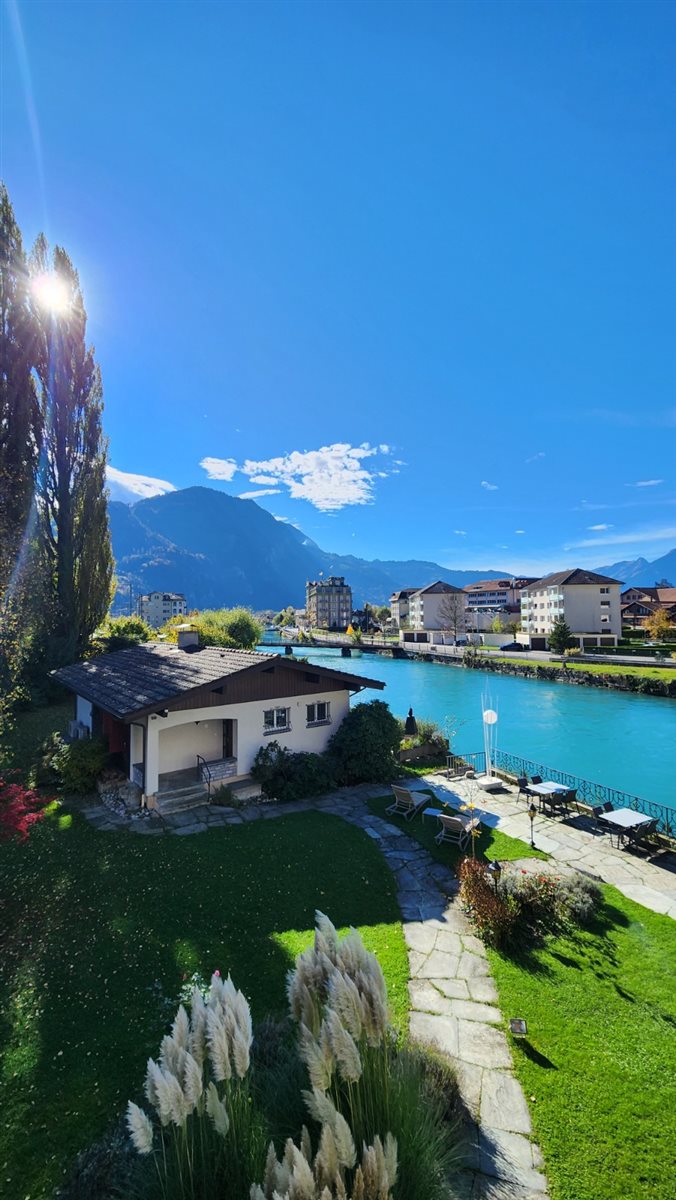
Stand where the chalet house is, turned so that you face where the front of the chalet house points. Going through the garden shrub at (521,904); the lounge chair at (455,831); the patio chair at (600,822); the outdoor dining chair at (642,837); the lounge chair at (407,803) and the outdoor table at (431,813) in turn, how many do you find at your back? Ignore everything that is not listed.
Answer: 0

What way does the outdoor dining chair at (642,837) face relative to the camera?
to the viewer's left

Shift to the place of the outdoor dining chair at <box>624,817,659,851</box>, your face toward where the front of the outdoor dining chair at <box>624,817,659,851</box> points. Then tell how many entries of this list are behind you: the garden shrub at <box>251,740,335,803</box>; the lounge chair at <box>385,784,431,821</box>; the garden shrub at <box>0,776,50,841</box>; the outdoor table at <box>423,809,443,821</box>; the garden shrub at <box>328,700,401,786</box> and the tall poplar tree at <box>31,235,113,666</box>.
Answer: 0

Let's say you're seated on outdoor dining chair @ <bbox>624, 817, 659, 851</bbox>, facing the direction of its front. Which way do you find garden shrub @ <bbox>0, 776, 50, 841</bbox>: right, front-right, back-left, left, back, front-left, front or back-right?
front-left

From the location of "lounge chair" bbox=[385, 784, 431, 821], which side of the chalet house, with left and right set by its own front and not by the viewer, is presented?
front

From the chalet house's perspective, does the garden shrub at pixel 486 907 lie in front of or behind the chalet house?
in front

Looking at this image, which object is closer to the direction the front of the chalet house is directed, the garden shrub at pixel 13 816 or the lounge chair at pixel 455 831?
the lounge chair

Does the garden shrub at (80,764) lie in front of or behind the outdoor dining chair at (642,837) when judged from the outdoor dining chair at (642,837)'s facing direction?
in front

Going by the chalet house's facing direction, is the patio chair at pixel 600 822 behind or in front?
in front

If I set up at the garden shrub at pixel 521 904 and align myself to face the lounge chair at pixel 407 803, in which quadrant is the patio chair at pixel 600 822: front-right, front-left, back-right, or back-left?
front-right

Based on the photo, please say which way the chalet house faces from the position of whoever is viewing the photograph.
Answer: facing the viewer and to the right of the viewer

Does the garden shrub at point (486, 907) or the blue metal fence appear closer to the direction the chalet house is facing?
the garden shrub

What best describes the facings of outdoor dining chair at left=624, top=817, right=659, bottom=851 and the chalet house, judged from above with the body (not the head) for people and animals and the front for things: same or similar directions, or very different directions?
very different directions
